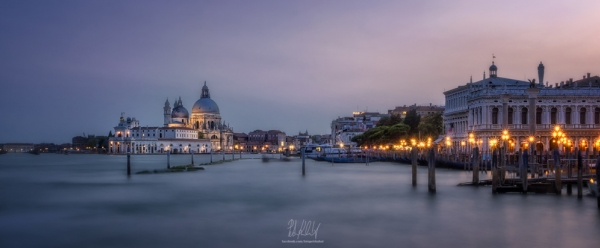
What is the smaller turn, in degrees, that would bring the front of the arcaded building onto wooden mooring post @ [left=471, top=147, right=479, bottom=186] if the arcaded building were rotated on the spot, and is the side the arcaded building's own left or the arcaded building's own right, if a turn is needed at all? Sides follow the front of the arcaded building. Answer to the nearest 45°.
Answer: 0° — it already faces it

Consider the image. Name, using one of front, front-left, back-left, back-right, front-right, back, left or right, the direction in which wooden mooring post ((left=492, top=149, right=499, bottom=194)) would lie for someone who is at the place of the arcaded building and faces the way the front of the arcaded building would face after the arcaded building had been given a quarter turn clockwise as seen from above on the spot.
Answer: left

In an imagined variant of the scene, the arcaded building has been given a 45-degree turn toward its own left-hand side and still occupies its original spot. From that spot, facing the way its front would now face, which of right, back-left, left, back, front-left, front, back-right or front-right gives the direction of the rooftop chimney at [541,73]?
back-left

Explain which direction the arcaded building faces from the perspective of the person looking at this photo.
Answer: facing the viewer

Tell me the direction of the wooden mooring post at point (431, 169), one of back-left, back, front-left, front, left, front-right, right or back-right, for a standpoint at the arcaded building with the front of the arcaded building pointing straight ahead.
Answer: front

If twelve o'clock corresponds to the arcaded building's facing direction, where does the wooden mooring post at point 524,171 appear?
The wooden mooring post is roughly at 12 o'clock from the arcaded building.
